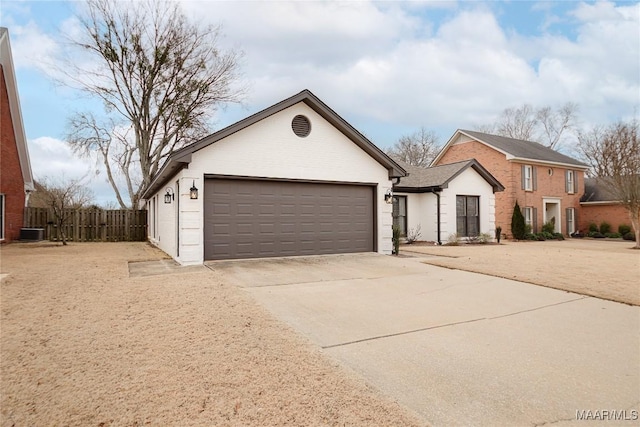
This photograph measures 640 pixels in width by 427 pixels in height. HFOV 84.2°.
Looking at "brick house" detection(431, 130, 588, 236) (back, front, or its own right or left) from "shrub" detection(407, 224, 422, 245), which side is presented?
right

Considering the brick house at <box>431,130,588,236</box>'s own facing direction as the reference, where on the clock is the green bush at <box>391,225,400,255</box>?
The green bush is roughly at 2 o'clock from the brick house.

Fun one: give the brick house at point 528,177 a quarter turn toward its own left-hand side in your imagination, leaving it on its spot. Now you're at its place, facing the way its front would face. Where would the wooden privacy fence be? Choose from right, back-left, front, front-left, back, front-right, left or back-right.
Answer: back

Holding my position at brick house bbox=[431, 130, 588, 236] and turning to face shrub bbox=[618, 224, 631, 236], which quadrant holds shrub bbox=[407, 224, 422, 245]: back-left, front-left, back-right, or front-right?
back-right

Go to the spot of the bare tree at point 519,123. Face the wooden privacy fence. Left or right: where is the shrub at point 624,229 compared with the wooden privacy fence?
left

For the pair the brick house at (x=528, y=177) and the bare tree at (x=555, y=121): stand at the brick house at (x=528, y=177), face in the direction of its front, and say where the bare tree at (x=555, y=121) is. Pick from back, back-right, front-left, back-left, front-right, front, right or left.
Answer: back-left

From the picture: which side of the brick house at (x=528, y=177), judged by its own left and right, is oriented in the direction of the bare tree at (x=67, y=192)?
right

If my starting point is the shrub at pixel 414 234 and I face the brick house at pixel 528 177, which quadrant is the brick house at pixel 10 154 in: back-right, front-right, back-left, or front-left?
back-left

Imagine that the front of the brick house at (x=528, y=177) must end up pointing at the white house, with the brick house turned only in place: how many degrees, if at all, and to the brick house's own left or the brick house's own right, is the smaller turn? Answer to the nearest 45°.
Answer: approximately 90° to the brick house's own right

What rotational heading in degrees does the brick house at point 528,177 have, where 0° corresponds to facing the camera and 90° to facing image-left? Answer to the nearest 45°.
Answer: approximately 315°

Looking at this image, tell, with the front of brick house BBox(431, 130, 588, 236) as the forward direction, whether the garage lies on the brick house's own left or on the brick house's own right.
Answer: on the brick house's own right

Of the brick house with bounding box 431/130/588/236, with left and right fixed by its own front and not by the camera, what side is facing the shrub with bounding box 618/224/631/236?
left

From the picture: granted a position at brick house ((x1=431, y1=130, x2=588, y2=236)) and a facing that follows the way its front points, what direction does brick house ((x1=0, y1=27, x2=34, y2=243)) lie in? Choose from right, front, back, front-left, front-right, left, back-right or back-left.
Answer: right

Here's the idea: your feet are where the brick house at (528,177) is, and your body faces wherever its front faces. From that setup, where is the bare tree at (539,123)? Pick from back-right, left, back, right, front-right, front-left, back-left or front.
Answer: back-left
